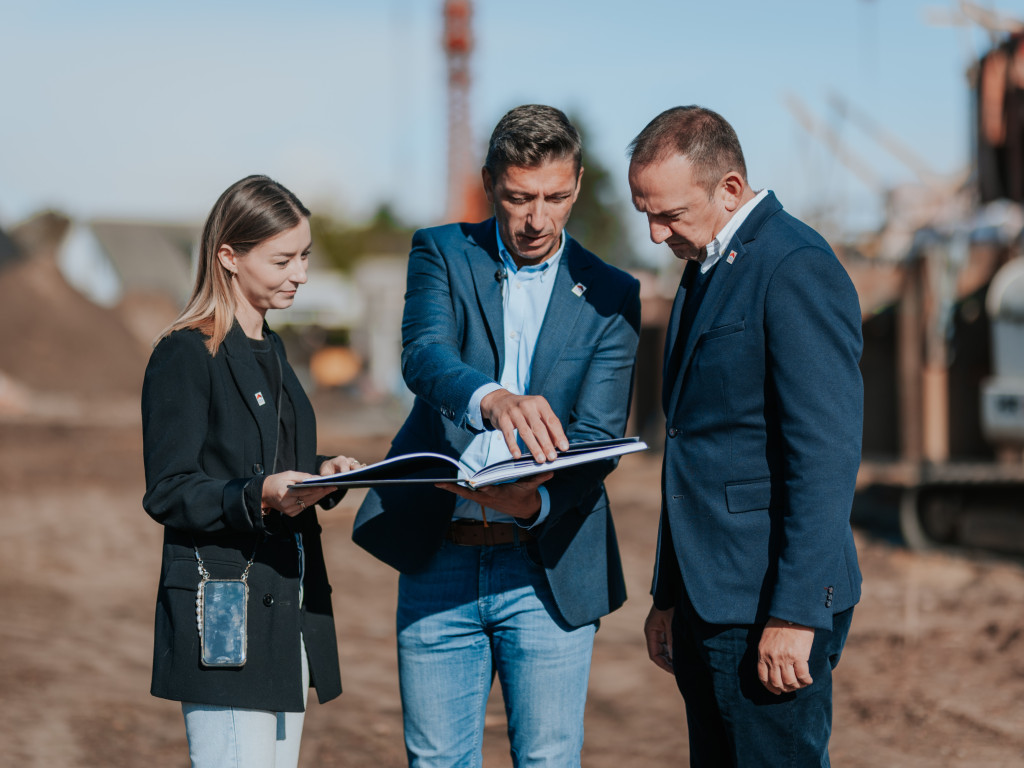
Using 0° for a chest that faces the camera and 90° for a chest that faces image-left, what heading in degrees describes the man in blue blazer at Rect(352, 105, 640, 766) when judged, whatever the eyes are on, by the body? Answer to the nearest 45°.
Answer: approximately 0°

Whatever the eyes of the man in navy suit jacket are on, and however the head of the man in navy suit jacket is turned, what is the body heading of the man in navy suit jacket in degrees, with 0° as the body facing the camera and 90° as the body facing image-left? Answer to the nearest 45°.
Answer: approximately 45°

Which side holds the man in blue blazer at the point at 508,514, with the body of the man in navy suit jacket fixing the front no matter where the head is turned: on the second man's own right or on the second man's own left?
on the second man's own right

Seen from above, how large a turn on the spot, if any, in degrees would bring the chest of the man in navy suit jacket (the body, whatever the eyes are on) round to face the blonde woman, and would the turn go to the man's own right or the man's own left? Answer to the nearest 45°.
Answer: approximately 45° to the man's own right

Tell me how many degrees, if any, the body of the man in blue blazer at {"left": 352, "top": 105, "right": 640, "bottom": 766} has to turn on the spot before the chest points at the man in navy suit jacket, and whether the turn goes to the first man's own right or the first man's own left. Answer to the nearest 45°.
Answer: approximately 45° to the first man's own left

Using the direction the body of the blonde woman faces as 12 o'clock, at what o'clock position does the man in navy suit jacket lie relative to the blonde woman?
The man in navy suit jacket is roughly at 11 o'clock from the blonde woman.

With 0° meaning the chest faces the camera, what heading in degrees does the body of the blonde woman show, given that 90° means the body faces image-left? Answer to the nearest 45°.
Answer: approximately 315°
